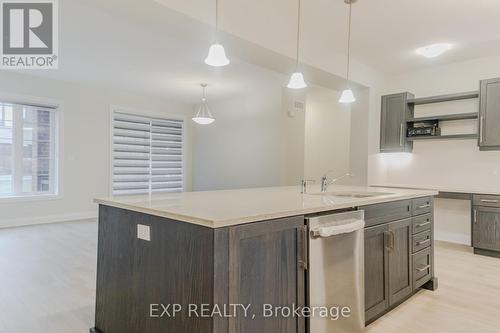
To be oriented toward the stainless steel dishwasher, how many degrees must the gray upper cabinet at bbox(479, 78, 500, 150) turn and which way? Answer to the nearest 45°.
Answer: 0° — it already faces it

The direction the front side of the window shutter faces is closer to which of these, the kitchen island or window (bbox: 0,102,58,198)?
the kitchen island

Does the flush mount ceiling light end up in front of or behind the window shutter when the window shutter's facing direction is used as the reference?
in front

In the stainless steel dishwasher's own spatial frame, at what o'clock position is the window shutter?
The window shutter is roughly at 6 o'clock from the stainless steel dishwasher.

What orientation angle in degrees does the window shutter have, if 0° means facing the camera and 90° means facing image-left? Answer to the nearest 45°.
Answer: approximately 315°

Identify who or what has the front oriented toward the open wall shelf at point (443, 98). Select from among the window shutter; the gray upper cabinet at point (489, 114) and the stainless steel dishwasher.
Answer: the window shutter

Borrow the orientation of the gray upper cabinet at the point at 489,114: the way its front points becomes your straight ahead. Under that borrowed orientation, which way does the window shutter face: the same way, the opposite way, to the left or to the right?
to the left

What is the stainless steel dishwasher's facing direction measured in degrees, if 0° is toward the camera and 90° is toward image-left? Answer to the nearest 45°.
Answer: approximately 315°

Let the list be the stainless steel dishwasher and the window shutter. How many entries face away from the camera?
0

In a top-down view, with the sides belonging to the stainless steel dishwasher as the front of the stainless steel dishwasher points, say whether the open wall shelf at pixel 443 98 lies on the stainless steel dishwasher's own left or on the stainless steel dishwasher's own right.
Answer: on the stainless steel dishwasher's own left

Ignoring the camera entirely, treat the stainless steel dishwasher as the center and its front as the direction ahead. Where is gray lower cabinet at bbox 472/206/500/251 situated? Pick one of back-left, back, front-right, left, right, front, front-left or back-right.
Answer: left

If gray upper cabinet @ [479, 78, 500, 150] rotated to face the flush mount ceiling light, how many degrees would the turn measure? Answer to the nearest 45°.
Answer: approximately 45° to its right

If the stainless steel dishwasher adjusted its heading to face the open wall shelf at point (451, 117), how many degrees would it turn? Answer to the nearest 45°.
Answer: approximately 90° to its left

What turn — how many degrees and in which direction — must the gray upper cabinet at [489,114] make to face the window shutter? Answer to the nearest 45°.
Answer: approximately 90° to its right

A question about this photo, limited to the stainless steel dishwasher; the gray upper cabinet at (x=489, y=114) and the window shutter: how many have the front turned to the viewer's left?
0

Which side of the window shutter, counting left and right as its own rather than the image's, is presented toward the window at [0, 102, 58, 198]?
right

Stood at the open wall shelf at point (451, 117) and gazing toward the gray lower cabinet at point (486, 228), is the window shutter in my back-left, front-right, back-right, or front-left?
back-right
